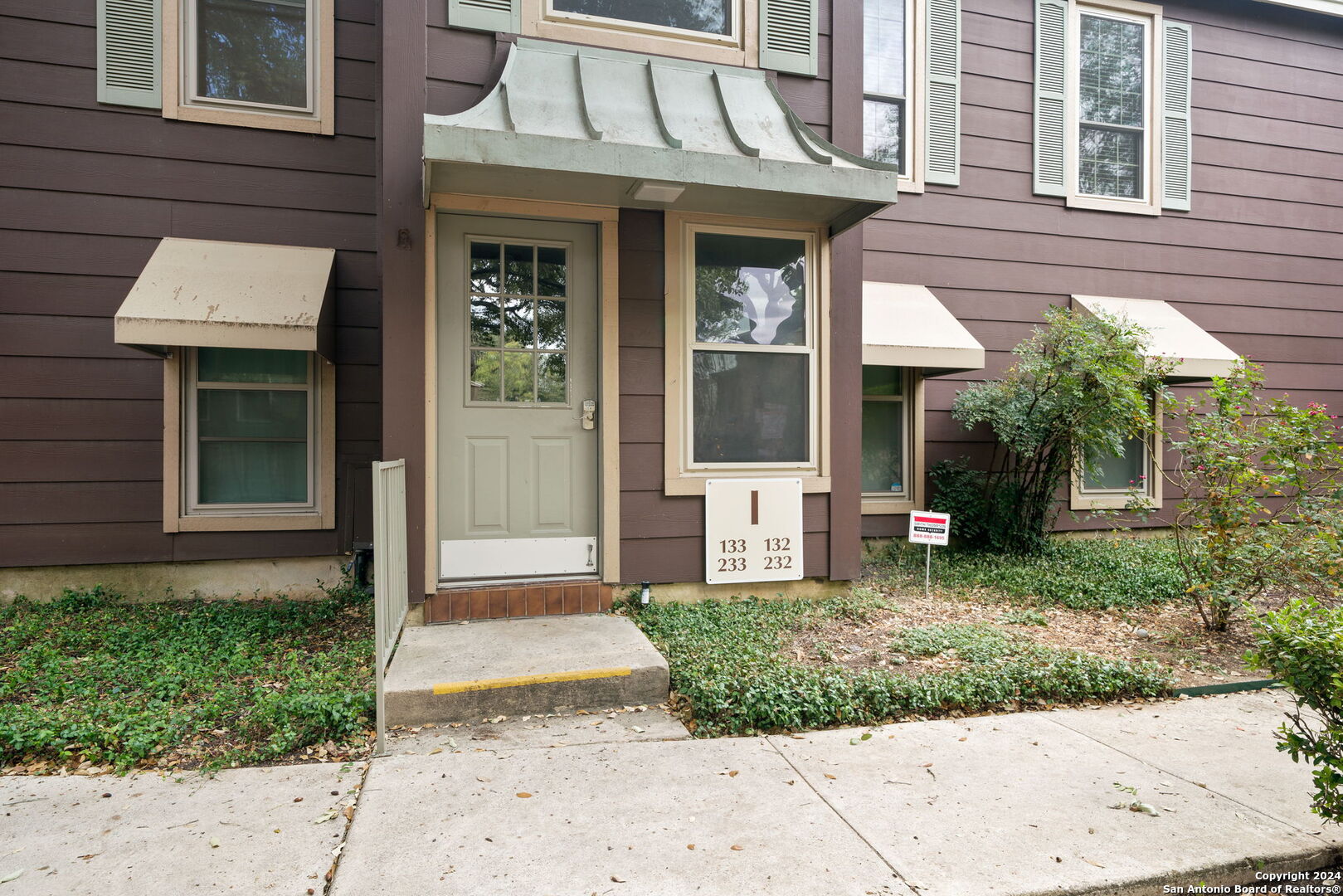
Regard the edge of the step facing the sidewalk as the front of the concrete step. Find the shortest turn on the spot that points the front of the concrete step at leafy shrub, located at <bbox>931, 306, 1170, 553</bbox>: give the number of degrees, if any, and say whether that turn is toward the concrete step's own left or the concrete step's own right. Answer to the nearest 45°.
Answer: approximately 135° to the concrete step's own left

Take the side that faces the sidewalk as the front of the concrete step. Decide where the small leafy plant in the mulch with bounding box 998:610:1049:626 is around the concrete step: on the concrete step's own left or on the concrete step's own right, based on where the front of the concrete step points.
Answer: on the concrete step's own left

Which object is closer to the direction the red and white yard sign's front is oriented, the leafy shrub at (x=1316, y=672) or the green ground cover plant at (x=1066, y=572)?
the leafy shrub

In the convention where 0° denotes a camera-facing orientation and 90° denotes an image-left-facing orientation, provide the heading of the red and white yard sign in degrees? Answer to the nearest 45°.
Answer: approximately 0°

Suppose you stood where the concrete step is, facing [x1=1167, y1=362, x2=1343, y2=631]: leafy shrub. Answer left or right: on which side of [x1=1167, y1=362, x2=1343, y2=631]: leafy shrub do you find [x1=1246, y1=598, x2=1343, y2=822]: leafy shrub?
right

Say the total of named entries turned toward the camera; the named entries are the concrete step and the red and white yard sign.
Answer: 2

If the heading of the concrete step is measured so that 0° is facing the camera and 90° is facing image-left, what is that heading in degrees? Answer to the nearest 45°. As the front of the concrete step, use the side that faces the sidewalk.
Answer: approximately 0°

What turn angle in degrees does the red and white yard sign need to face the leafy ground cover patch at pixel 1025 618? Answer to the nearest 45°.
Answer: approximately 45° to its left

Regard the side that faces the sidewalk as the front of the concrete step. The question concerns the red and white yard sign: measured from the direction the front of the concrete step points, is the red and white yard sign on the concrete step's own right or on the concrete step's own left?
on the concrete step's own left

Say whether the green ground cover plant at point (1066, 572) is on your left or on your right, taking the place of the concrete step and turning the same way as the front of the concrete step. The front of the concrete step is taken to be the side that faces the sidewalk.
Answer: on your left

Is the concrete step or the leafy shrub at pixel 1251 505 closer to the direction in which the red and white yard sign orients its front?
the concrete step

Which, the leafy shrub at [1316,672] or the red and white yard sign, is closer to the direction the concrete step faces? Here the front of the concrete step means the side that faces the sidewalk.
the leafy shrub

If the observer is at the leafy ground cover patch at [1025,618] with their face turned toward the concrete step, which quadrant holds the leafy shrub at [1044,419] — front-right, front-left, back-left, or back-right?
back-right
